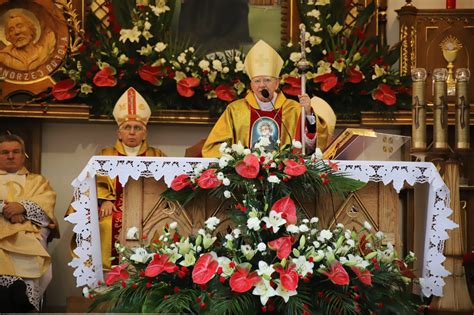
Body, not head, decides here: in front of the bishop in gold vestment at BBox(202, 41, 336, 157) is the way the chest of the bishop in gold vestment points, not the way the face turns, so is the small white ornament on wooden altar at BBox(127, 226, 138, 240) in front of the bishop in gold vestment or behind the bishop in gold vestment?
in front

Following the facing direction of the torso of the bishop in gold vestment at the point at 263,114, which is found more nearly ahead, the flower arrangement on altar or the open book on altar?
the flower arrangement on altar

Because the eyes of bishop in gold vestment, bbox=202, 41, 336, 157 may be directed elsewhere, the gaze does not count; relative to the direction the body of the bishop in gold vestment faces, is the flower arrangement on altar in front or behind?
in front

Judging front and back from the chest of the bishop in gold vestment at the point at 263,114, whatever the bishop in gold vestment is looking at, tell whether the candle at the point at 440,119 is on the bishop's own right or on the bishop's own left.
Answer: on the bishop's own left

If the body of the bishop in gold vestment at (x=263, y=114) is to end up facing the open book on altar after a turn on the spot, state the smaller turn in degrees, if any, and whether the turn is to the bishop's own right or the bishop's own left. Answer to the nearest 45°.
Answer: approximately 45° to the bishop's own left

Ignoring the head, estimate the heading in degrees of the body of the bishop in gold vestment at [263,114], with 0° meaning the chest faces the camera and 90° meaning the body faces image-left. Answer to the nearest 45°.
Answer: approximately 0°

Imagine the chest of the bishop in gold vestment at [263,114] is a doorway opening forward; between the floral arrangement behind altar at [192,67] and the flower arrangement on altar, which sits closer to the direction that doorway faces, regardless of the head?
the flower arrangement on altar

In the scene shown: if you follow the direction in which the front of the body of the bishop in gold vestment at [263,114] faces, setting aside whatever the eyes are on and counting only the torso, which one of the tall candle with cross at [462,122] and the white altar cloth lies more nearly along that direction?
the white altar cloth
